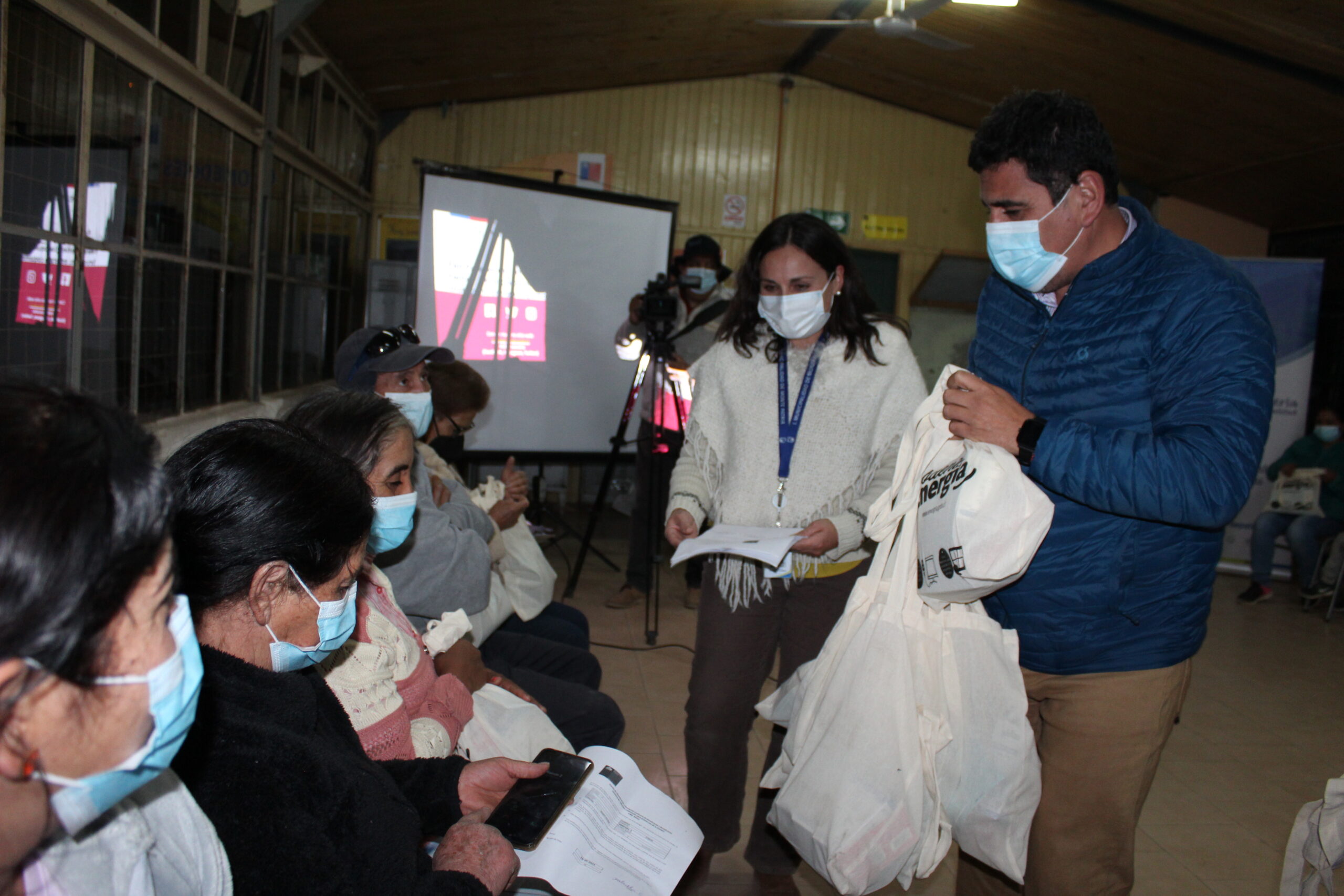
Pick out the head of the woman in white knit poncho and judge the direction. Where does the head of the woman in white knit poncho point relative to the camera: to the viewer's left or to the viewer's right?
to the viewer's left

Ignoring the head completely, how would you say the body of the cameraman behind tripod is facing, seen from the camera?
toward the camera

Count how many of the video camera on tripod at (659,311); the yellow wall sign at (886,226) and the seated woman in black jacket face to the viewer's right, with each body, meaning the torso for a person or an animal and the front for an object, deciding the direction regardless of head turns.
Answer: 1

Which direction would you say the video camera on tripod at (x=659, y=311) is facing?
toward the camera

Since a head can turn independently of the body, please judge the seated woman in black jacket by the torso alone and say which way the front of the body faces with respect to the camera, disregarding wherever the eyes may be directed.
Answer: to the viewer's right

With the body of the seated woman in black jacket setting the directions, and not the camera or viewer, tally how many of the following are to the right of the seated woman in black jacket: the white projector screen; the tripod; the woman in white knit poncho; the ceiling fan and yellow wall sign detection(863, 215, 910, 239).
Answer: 0

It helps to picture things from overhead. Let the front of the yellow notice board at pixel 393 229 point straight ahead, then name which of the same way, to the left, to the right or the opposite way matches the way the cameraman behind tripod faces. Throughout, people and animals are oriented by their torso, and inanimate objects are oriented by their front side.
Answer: the same way

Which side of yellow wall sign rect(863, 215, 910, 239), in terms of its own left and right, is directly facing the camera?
front

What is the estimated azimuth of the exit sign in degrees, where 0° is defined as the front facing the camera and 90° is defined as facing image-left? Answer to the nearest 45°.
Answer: approximately 0°

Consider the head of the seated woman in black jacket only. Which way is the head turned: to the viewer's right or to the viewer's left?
to the viewer's right

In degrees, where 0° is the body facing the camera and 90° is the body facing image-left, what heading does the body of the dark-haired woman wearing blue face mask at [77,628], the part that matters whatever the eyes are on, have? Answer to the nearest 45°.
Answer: approximately 270°

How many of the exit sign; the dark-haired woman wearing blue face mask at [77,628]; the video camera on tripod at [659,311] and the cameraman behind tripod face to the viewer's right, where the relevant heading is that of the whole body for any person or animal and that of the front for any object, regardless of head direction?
1
